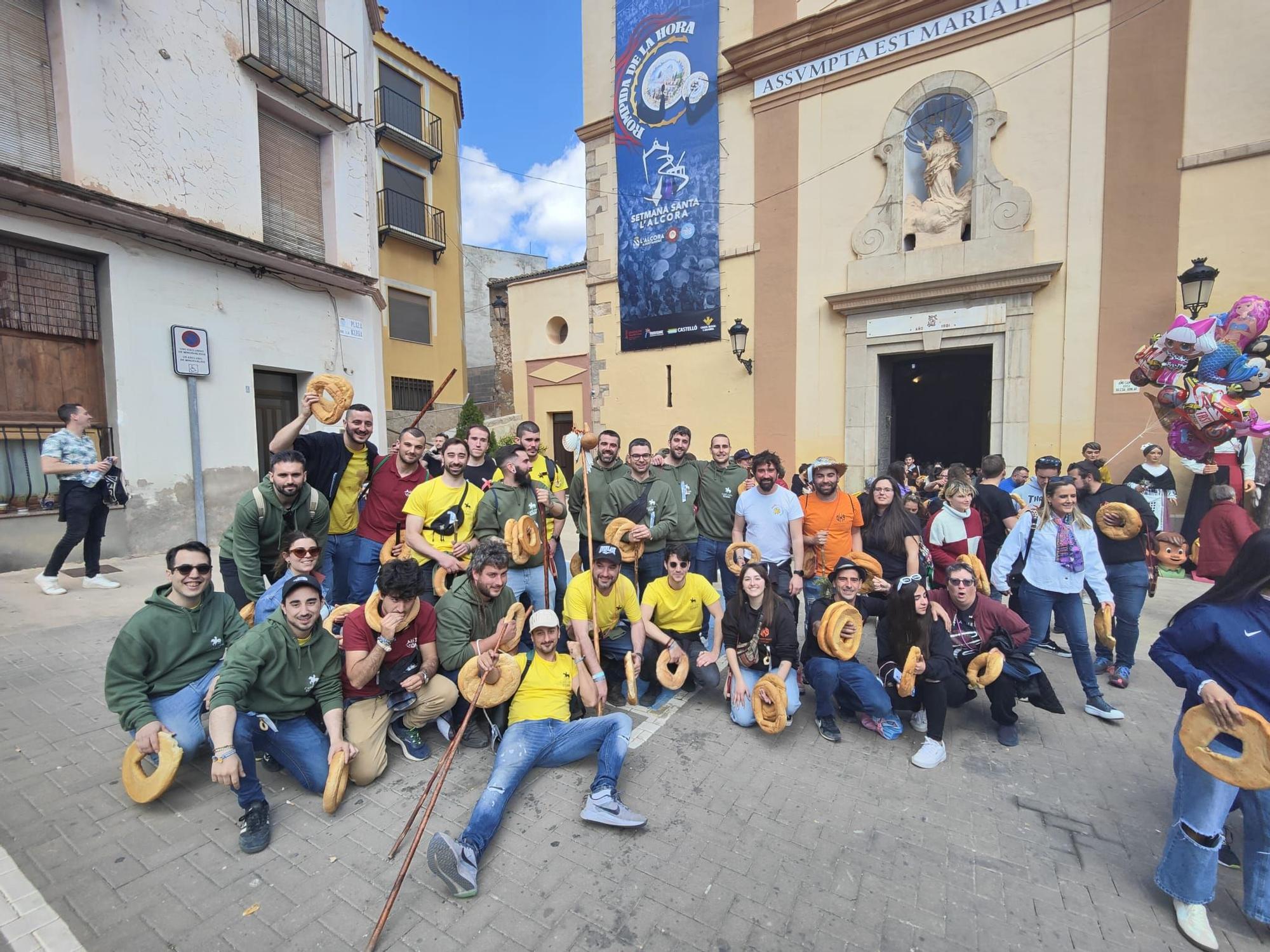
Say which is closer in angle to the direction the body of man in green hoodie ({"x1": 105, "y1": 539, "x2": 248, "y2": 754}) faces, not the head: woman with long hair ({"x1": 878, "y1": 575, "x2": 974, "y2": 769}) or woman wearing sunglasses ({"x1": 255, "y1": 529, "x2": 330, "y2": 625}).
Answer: the woman with long hair

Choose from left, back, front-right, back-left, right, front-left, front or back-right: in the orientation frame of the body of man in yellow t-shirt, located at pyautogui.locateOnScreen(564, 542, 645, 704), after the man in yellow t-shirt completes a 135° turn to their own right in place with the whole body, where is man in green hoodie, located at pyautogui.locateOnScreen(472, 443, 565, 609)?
front

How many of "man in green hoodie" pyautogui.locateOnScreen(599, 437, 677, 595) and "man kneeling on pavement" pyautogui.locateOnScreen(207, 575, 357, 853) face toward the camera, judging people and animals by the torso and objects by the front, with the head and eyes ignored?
2

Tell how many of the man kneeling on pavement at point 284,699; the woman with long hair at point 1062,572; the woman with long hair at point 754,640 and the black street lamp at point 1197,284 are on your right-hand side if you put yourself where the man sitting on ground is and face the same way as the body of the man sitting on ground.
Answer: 1

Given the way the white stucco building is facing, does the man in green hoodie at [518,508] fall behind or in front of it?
in front

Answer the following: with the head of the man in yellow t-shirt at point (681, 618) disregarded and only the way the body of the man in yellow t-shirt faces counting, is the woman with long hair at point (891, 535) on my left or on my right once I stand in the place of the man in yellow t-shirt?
on my left

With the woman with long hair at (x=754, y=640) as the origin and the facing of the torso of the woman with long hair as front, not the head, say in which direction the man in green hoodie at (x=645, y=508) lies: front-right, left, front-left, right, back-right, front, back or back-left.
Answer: back-right

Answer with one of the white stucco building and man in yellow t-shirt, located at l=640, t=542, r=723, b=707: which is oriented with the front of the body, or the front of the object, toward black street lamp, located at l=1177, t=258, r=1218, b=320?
the white stucco building
